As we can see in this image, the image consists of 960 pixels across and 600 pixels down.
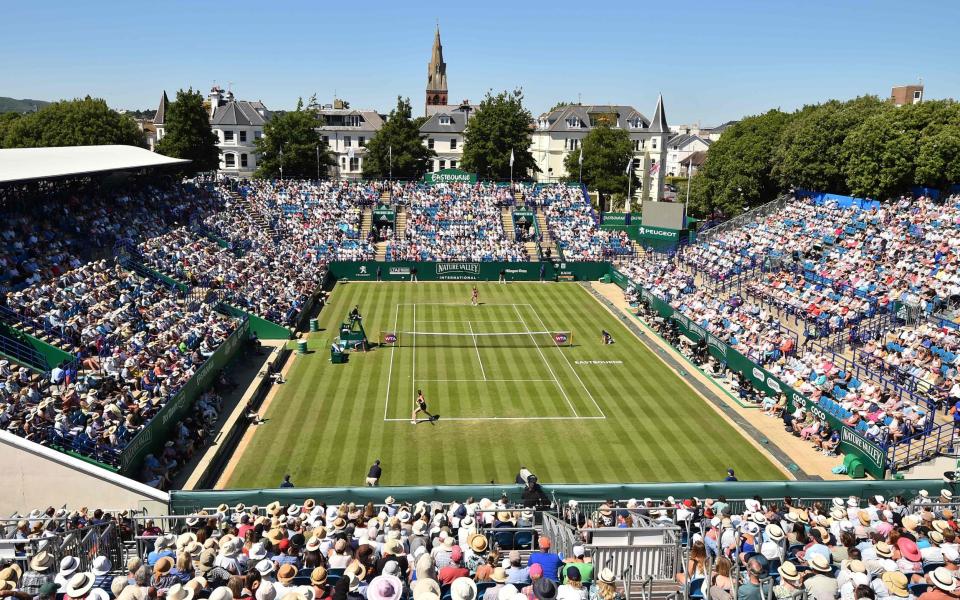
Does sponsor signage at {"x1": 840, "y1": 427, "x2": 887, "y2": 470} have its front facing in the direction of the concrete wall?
yes

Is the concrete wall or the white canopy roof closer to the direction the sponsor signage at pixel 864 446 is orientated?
the concrete wall

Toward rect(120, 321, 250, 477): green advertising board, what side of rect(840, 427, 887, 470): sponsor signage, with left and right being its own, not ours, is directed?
front

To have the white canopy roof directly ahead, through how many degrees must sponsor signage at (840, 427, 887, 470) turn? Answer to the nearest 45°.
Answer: approximately 45° to its right

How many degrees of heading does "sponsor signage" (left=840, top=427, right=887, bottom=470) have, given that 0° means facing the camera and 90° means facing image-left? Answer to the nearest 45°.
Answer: approximately 45°
